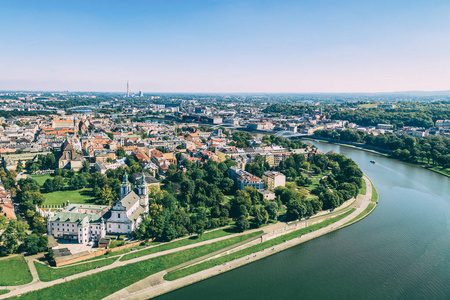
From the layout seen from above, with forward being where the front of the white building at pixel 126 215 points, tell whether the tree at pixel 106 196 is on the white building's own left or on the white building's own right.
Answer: on the white building's own left

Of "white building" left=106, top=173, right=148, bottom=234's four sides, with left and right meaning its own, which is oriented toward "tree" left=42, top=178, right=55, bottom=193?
left

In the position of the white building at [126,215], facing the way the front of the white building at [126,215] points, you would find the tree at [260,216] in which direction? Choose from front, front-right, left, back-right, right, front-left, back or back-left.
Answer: front-right

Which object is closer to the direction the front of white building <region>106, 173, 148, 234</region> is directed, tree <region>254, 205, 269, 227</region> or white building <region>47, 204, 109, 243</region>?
the tree

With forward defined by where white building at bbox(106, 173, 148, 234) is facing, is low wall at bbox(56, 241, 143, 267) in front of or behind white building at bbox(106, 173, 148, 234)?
behind

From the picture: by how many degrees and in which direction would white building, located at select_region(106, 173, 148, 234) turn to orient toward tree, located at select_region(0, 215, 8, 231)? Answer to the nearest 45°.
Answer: approximately 135° to its left

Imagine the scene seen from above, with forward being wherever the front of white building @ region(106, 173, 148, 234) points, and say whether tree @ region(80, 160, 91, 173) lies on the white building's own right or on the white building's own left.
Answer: on the white building's own left

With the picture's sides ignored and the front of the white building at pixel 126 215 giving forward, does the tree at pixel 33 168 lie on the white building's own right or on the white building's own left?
on the white building's own left

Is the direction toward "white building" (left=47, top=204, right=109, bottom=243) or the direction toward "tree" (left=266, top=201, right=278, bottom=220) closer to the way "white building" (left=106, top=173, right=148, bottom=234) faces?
the tree

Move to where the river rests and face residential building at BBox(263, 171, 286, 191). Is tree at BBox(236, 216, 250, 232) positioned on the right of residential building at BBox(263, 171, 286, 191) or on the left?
left

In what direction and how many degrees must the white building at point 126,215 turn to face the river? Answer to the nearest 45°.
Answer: approximately 90° to its right

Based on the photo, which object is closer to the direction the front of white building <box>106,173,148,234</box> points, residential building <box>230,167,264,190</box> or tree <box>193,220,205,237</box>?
the residential building

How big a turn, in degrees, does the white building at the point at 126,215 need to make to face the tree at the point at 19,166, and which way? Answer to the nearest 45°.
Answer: approximately 90° to its left

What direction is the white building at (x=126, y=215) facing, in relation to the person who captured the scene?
facing away from the viewer and to the right of the viewer
